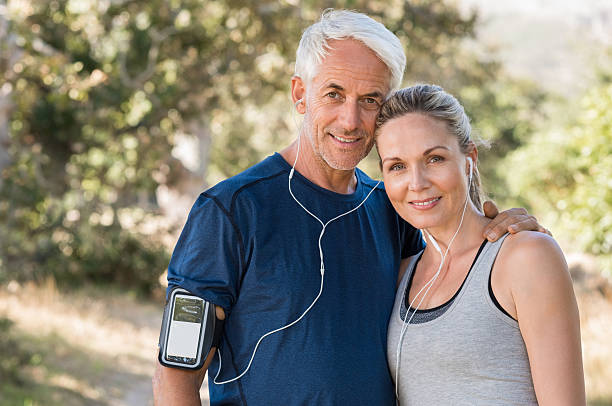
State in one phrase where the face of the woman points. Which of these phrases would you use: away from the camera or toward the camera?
toward the camera
